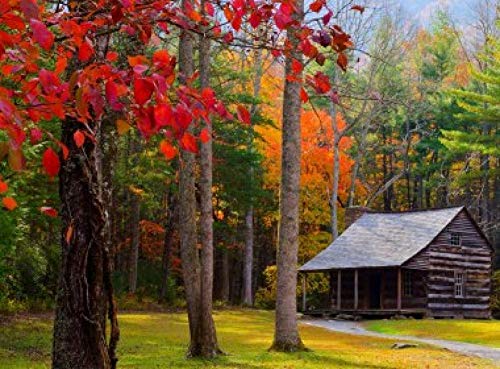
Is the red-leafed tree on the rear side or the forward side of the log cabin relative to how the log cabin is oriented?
on the forward side

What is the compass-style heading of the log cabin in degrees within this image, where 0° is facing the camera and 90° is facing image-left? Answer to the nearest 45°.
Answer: approximately 45°

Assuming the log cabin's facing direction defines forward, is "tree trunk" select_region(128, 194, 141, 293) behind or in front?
in front
